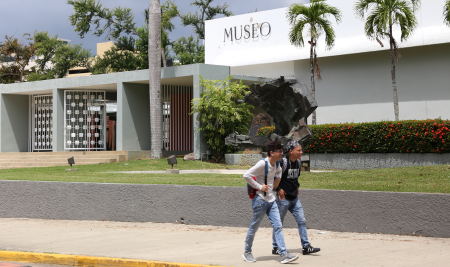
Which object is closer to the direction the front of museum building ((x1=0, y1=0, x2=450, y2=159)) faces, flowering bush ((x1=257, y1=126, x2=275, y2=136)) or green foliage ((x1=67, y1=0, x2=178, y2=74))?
the flowering bush
